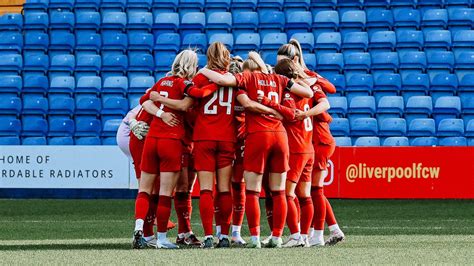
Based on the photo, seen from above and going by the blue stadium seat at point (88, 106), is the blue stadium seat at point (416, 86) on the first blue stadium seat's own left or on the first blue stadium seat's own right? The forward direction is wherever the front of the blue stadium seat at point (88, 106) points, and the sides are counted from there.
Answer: on the first blue stadium seat's own left

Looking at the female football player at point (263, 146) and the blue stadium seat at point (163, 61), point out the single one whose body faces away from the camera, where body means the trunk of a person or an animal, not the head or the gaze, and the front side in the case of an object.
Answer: the female football player

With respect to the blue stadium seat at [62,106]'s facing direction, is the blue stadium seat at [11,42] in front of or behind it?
behind

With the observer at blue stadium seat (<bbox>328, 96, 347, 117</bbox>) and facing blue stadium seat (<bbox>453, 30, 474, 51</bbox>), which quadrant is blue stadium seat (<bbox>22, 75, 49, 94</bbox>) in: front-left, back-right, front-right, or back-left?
back-left

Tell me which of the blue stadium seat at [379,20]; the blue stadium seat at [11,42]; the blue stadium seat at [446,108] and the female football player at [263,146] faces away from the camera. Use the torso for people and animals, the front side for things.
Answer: the female football player

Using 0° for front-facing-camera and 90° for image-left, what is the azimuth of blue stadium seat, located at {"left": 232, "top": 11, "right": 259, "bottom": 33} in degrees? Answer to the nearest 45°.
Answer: approximately 0°

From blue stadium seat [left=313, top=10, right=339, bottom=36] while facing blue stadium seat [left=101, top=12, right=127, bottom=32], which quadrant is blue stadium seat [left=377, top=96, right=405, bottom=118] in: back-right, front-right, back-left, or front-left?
back-left
